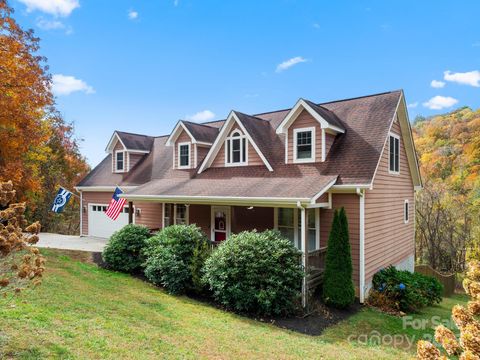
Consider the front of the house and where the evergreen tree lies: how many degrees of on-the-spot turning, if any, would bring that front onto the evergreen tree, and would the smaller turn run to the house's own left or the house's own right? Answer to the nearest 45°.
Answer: approximately 45° to the house's own left

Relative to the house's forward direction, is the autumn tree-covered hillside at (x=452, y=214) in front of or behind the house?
behind

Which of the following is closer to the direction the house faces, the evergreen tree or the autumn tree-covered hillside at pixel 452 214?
the evergreen tree

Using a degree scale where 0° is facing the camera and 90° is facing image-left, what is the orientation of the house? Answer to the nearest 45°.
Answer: approximately 45°

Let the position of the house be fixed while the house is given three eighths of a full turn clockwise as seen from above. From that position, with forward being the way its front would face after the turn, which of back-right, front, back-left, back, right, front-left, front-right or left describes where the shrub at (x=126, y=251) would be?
left

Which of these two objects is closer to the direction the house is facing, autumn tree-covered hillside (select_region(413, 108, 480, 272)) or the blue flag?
the blue flag

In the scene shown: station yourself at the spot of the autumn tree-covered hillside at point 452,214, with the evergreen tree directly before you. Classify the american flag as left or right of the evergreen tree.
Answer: right
